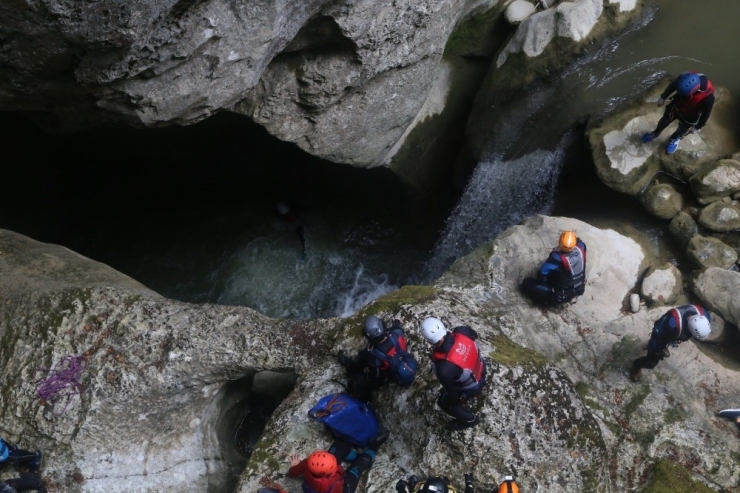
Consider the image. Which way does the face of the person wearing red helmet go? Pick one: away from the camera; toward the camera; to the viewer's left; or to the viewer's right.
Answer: away from the camera

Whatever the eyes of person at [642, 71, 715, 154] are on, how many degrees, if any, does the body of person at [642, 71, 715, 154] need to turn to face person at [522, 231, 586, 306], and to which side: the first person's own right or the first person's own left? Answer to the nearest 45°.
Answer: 0° — they already face them

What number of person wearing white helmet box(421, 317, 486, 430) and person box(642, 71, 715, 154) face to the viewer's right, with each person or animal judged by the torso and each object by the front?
0

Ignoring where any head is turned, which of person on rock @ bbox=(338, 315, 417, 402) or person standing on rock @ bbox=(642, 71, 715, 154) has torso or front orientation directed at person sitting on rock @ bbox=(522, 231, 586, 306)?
person standing on rock @ bbox=(642, 71, 715, 154)

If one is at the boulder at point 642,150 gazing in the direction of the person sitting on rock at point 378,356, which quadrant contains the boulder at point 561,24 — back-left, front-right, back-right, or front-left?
back-right

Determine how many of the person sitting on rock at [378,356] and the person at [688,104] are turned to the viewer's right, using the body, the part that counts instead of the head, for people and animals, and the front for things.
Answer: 0

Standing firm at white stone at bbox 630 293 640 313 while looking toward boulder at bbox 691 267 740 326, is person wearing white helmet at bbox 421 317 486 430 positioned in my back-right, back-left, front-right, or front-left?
back-right

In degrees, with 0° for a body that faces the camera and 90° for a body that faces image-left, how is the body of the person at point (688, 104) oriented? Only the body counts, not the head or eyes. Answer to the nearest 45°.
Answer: approximately 45°

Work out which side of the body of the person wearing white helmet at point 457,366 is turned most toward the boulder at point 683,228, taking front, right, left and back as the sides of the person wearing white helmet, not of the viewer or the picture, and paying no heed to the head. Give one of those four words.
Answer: right
